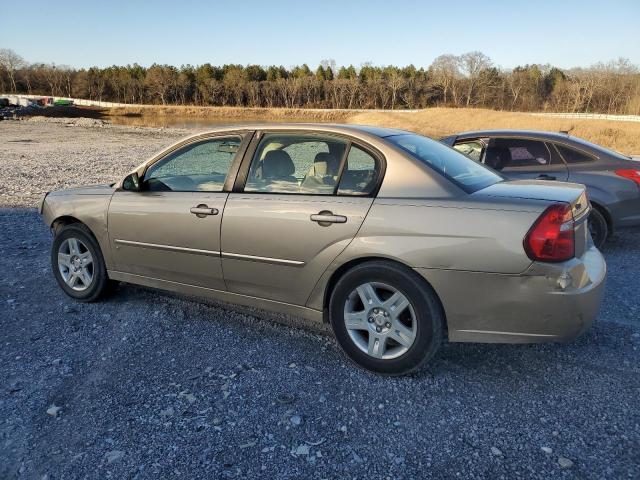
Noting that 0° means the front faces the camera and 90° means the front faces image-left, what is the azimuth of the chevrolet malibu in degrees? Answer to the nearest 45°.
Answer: approximately 135°

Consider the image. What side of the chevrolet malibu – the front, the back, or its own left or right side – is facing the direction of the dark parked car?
right
